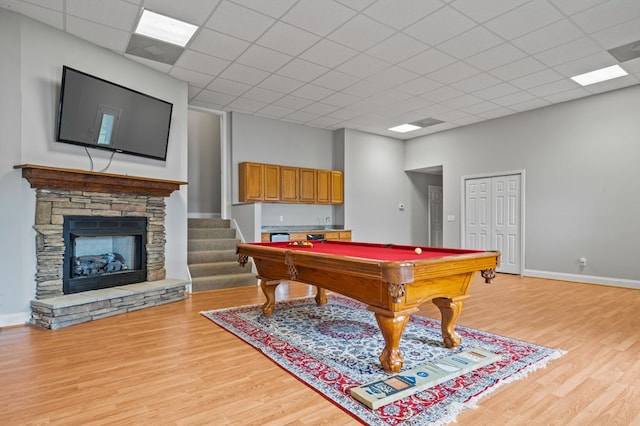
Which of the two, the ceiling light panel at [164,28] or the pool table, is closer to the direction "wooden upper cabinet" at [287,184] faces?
the pool table

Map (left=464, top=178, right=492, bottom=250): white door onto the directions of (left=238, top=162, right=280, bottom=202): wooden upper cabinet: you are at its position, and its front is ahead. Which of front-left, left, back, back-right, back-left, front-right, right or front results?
front-left

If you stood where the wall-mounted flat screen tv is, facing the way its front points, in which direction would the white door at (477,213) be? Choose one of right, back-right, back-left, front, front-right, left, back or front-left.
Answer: front-left

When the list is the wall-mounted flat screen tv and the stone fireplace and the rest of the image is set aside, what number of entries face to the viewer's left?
0

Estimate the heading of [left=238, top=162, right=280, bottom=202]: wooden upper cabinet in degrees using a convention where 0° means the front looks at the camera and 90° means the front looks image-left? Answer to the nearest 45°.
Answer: approximately 315°

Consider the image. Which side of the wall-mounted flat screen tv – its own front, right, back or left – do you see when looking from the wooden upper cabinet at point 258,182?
left

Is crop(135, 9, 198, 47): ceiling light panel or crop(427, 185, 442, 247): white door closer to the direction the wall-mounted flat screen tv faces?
the ceiling light panel
